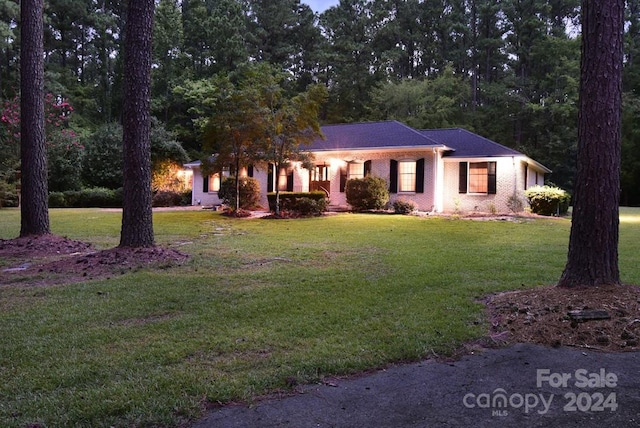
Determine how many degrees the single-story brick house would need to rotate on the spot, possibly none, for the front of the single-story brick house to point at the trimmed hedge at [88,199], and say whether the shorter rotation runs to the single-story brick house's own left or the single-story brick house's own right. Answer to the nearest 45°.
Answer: approximately 90° to the single-story brick house's own right

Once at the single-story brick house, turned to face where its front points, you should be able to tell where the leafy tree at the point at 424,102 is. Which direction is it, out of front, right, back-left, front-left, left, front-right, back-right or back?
back

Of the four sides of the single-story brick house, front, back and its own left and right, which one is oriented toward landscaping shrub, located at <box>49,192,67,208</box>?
right

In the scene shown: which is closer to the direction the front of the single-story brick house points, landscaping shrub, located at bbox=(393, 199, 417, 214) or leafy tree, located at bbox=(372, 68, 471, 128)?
the landscaping shrub

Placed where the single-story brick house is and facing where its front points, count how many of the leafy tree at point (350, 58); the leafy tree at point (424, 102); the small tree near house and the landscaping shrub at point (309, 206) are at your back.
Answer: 2

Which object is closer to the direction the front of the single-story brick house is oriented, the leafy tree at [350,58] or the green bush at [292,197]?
the green bush

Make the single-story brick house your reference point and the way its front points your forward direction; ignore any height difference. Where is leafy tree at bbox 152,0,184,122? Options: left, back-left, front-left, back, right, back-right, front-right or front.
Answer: back-right

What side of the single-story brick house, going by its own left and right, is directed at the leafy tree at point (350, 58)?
back

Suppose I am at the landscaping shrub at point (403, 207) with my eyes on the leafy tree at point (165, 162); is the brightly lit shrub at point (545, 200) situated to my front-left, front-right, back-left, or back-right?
back-right

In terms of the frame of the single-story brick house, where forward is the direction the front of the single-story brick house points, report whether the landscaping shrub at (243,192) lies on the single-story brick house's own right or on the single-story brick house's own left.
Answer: on the single-story brick house's own right

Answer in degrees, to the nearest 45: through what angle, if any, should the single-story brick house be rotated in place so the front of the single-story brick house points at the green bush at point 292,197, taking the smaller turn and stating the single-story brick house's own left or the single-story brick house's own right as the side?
approximately 45° to the single-story brick house's own right

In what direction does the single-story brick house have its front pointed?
toward the camera

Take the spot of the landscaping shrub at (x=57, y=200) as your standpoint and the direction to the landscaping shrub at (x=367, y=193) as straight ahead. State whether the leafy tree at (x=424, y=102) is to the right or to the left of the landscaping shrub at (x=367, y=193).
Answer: left

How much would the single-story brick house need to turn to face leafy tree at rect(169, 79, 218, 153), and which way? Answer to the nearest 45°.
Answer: approximately 135° to its right

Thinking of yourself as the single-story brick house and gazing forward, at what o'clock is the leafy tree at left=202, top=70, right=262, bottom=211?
The leafy tree is roughly at 2 o'clock from the single-story brick house.
